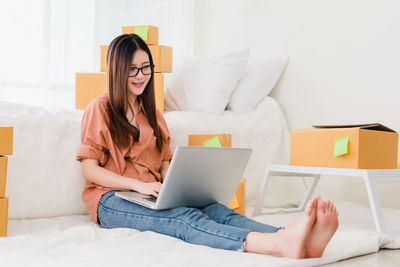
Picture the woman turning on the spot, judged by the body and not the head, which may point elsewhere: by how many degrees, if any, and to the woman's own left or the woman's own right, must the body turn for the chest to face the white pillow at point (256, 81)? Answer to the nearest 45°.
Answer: approximately 90° to the woman's own left

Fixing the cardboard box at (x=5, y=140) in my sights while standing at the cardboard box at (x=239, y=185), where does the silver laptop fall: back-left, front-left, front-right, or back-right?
front-left

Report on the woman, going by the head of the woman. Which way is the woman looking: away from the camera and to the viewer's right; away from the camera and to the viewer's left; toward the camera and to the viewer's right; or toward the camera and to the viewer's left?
toward the camera and to the viewer's right

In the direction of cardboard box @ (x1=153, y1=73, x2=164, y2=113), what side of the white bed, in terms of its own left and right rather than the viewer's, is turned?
back

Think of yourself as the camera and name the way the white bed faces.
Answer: facing the viewer

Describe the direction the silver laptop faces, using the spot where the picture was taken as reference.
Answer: facing away from the viewer and to the left of the viewer

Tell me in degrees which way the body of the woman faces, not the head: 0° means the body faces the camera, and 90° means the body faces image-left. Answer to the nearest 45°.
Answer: approximately 315°

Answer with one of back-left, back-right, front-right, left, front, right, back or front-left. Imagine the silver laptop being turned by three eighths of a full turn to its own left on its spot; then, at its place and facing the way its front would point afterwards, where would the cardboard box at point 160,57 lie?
back
